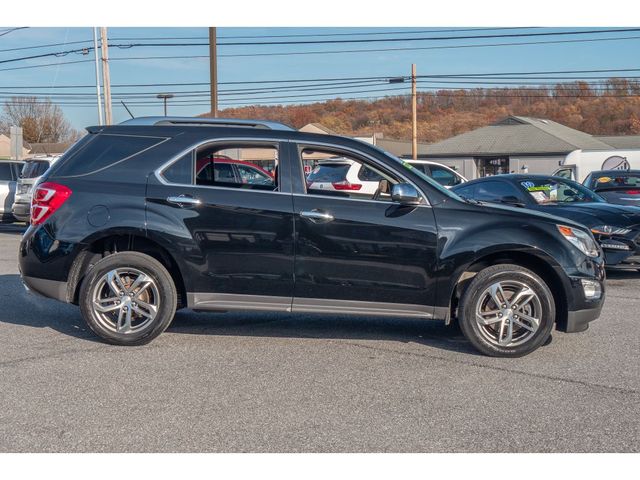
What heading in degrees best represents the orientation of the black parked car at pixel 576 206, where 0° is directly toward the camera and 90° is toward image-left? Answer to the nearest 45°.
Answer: approximately 315°

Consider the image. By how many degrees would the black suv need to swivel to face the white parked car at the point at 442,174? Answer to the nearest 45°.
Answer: approximately 90° to its left

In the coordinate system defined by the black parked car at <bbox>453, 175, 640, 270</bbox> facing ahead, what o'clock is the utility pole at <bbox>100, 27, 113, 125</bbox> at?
The utility pole is roughly at 6 o'clock from the black parked car.

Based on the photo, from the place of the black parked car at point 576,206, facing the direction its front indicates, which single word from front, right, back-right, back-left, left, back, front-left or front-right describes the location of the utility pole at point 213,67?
back

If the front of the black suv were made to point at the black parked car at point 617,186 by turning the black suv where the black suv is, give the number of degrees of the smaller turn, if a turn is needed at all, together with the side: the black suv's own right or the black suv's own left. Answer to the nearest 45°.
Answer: approximately 45° to the black suv's own left

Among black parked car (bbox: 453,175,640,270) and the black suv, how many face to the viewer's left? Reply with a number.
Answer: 0

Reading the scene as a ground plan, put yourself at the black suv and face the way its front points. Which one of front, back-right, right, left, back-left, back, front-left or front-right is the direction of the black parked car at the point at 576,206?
front-left

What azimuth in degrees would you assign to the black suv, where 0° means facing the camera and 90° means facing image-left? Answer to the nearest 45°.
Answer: approximately 270°

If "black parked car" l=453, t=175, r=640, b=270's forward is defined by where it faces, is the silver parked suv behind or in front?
behind

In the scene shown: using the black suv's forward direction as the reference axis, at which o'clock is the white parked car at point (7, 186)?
The white parked car is roughly at 8 o'clock from the black suv.

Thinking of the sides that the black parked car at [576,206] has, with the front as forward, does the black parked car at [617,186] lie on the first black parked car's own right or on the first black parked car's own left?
on the first black parked car's own left
